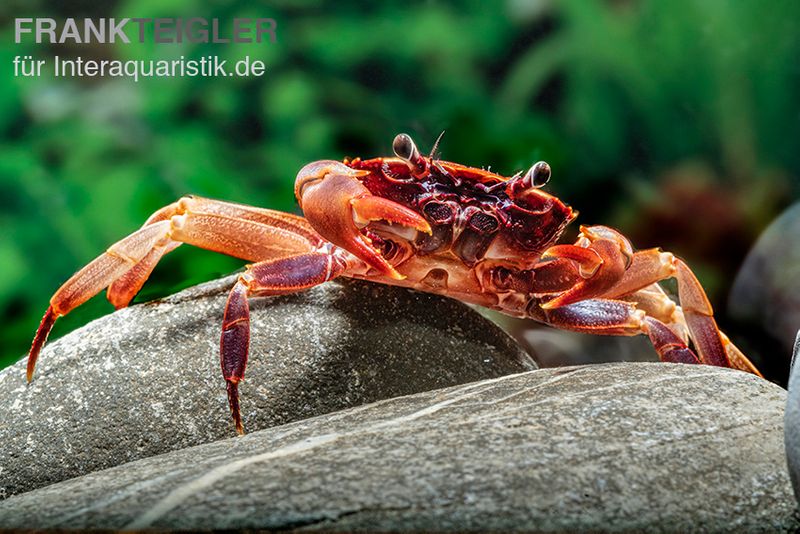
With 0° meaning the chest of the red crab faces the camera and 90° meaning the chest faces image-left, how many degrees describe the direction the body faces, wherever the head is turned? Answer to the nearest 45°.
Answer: approximately 0°

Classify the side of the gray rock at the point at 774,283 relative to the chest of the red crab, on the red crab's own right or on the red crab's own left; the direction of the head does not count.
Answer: on the red crab's own left
